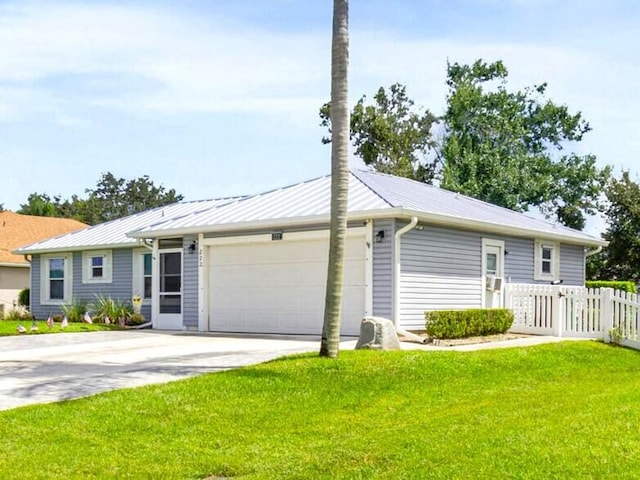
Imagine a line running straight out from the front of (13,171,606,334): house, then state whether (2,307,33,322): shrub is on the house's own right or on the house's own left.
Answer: on the house's own right

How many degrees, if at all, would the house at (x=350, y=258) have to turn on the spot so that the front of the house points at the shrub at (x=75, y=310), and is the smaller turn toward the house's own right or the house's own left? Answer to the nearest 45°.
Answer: approximately 90° to the house's own right

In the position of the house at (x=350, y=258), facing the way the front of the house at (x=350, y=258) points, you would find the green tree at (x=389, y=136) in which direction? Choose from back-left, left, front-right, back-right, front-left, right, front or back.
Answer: back-right

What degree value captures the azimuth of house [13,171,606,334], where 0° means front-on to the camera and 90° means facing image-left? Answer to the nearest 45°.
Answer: approximately 45°

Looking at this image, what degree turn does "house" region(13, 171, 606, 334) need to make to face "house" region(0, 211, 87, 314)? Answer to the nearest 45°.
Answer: approximately 90° to its right

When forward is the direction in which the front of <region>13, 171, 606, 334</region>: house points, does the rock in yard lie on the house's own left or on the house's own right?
on the house's own left

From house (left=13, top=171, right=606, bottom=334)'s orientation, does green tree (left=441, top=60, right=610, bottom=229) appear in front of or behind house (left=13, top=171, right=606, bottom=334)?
behind
